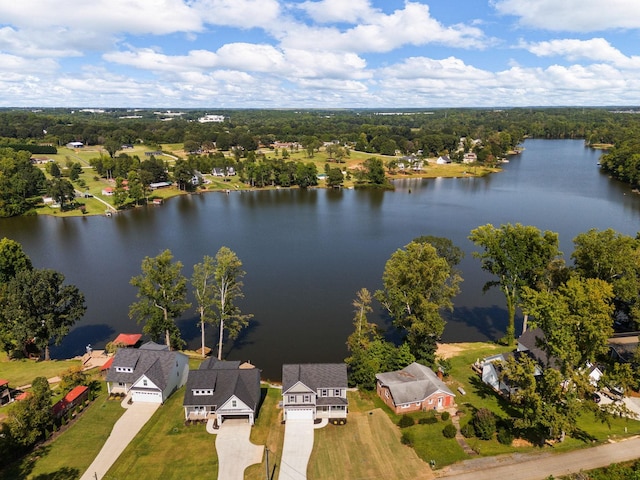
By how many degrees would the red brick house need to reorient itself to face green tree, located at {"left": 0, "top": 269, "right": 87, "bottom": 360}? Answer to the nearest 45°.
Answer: approximately 135° to its right

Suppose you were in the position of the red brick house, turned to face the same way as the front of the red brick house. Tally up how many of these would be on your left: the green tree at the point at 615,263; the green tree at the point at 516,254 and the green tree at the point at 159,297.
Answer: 2

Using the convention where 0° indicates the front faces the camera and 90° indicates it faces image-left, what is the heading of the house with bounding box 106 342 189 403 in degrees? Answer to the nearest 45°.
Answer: approximately 45°

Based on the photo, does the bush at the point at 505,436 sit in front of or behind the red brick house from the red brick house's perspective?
in front

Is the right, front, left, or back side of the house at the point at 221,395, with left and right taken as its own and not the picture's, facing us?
front

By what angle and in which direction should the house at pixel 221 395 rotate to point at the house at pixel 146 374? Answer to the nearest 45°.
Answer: approximately 135° to its right

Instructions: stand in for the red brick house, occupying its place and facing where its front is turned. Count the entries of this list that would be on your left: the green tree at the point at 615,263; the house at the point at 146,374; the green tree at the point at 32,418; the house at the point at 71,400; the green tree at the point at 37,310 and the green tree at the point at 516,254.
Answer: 2

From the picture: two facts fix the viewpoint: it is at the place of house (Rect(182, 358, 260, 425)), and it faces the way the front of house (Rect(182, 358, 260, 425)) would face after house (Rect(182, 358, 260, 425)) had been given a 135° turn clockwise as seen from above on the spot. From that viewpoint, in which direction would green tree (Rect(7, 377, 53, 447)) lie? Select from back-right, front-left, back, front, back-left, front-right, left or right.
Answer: front-left

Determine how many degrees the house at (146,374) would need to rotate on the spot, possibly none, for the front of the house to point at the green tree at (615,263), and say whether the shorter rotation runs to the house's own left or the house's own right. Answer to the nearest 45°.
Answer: approximately 135° to the house's own left

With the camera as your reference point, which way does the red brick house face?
facing the viewer and to the right of the viewer

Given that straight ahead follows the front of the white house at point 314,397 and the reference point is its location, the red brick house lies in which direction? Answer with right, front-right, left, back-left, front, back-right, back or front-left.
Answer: left

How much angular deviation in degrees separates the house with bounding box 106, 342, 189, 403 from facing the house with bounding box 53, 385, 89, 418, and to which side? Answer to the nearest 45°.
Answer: approximately 45° to its right

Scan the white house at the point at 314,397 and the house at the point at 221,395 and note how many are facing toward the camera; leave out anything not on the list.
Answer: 2

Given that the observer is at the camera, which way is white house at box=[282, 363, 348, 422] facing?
facing the viewer

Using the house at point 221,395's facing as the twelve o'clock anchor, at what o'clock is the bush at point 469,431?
The bush is roughly at 10 o'clock from the house.

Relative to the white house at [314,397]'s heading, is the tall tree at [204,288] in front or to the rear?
to the rear

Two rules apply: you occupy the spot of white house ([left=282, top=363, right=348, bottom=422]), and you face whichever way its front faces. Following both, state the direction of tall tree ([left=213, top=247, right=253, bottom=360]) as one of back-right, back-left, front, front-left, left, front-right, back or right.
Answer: back-right

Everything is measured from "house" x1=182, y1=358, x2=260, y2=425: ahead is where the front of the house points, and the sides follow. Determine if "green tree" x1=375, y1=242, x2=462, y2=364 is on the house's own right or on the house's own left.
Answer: on the house's own left
